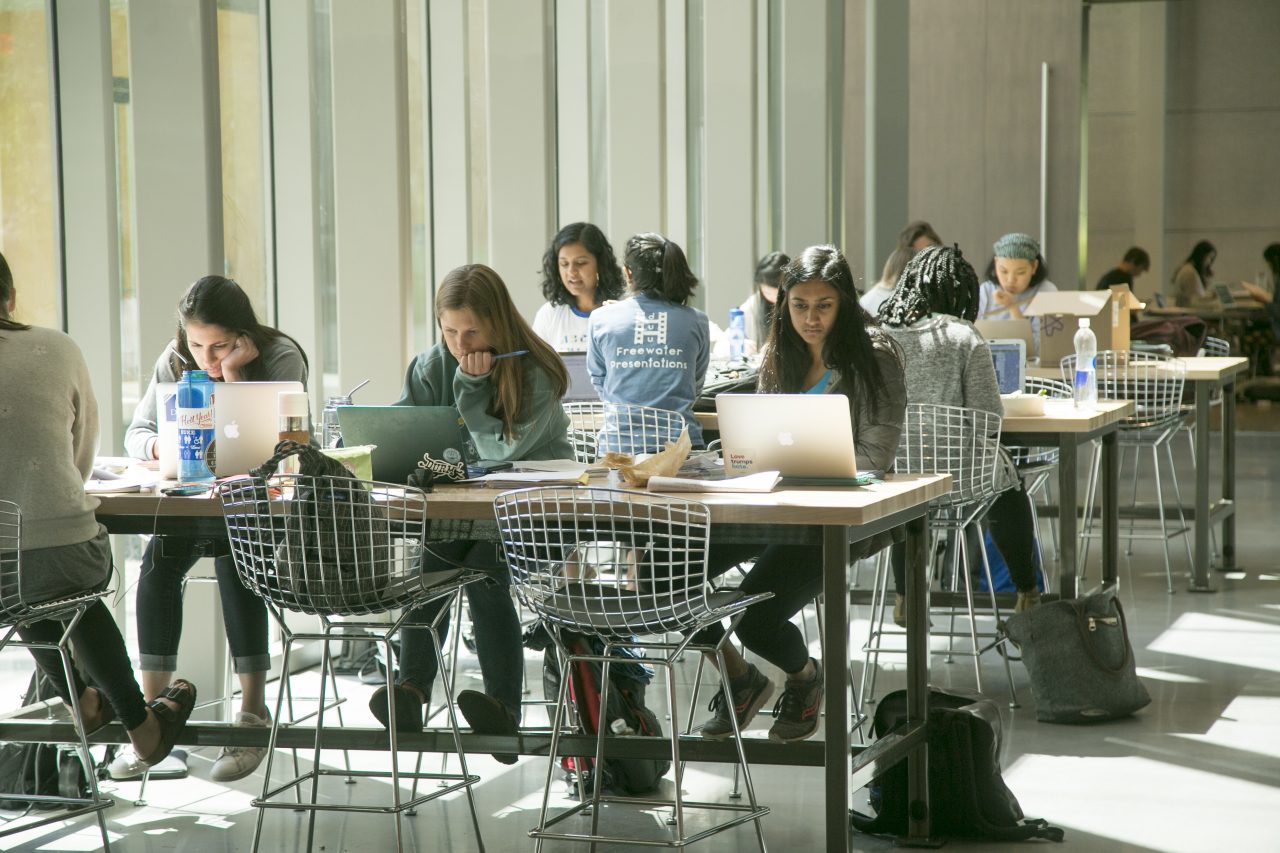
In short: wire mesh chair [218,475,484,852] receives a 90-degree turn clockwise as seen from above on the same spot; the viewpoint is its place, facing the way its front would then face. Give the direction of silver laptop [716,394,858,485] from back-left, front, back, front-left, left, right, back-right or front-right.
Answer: front-left

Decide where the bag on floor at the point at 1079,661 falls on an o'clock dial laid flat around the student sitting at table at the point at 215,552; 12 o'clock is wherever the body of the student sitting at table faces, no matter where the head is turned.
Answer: The bag on floor is roughly at 9 o'clock from the student sitting at table.

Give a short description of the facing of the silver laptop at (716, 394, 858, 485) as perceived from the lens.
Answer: facing away from the viewer

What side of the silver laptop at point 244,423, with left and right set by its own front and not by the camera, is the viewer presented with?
back

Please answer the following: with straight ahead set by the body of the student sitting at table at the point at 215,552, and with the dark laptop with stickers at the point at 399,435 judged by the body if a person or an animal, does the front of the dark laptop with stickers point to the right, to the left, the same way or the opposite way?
the opposite way

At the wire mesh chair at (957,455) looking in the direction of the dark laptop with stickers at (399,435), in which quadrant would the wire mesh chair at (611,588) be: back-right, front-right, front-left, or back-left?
front-left

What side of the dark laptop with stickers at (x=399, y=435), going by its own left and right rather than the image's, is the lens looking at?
back

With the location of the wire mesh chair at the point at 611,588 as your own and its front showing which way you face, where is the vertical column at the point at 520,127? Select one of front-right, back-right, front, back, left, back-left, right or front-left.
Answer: front-left

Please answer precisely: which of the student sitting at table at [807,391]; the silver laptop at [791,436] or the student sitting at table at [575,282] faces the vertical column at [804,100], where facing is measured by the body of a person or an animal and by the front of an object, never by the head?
the silver laptop

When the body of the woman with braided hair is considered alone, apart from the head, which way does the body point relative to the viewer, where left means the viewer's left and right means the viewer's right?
facing away from the viewer

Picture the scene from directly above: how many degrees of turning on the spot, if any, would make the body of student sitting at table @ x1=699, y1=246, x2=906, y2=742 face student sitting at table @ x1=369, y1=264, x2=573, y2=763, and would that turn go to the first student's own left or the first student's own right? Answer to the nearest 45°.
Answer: approximately 45° to the first student's own right

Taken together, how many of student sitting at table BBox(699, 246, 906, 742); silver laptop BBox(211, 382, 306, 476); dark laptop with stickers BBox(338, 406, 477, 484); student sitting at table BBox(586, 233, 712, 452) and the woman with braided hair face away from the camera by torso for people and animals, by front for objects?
4

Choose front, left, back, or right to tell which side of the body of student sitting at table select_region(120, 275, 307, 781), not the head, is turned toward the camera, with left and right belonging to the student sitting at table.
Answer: front

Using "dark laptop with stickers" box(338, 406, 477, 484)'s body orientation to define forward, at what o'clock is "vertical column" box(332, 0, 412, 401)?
The vertical column is roughly at 12 o'clock from the dark laptop with stickers.

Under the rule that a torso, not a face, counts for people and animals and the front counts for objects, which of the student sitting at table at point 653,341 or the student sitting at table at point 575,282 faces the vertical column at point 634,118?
the student sitting at table at point 653,341

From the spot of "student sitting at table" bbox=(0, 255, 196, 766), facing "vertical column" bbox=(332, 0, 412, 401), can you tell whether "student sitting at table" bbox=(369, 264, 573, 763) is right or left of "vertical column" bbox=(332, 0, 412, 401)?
right

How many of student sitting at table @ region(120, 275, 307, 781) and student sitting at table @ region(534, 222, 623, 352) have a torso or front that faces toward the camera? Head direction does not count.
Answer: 2

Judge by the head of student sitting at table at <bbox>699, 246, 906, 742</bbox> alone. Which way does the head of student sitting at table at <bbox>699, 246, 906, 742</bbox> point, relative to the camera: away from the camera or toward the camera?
toward the camera

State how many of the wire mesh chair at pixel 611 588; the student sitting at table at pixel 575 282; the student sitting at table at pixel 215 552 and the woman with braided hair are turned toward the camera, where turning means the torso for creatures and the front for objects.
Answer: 2

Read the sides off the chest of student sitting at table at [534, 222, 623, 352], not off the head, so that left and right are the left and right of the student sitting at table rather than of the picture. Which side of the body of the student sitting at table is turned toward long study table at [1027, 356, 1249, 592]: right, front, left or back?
left

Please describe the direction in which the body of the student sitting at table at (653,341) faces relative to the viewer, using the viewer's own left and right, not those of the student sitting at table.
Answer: facing away from the viewer

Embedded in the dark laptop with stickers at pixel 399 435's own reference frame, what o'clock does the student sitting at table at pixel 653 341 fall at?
The student sitting at table is roughly at 1 o'clock from the dark laptop with stickers.

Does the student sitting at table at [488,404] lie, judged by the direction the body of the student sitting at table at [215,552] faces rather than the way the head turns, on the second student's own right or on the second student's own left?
on the second student's own left
